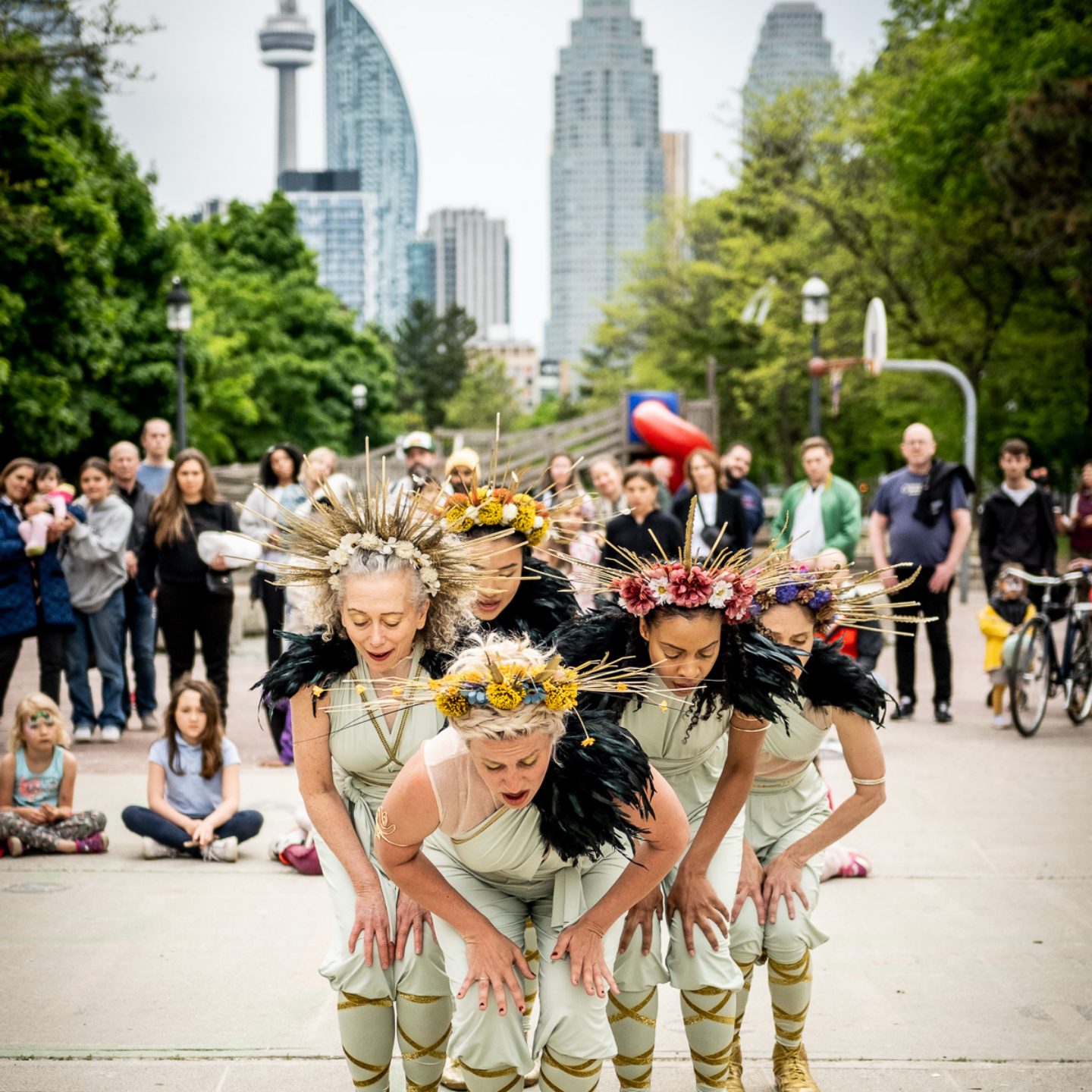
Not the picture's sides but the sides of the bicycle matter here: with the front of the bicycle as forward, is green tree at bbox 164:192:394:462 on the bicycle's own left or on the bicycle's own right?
on the bicycle's own right

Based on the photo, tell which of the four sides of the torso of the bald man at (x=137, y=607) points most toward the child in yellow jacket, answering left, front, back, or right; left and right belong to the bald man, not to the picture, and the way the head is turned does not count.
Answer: left

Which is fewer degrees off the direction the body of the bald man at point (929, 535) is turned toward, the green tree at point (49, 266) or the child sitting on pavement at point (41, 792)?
the child sitting on pavement

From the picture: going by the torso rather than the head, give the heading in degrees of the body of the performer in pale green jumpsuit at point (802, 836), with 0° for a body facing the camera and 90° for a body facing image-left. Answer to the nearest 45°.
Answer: approximately 0°

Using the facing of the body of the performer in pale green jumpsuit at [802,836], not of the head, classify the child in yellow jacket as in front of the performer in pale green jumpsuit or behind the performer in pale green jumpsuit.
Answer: behind

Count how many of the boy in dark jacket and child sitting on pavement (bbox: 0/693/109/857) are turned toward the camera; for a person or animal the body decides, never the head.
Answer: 2
